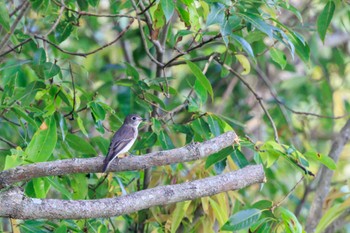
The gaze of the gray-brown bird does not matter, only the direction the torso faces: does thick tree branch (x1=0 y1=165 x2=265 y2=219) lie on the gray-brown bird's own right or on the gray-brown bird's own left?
on the gray-brown bird's own right

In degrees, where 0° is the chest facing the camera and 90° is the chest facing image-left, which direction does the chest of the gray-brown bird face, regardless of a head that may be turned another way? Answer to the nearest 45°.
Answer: approximately 270°

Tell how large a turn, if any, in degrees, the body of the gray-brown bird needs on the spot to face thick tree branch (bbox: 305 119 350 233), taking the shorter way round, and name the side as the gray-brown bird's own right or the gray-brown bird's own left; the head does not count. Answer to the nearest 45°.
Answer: approximately 45° to the gray-brown bird's own left
